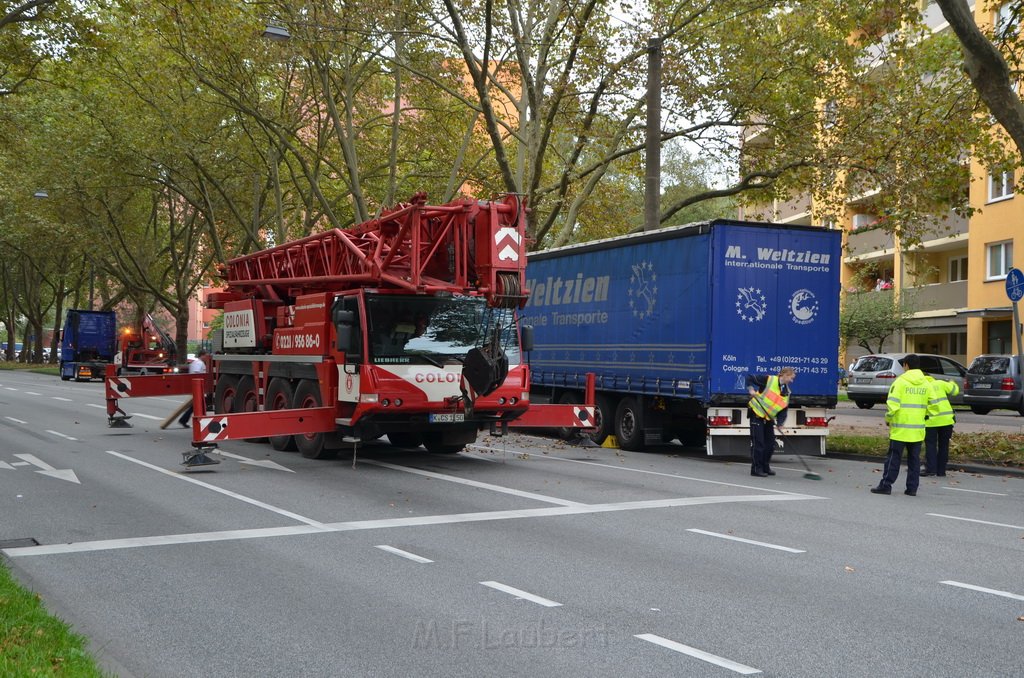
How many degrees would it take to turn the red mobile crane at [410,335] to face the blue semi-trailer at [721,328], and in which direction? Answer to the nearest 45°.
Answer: approximately 45° to its left

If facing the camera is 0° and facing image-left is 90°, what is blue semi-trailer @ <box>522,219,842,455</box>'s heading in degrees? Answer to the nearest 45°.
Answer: approximately 135°

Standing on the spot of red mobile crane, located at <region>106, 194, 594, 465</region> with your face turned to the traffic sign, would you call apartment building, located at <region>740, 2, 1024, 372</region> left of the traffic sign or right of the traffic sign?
left

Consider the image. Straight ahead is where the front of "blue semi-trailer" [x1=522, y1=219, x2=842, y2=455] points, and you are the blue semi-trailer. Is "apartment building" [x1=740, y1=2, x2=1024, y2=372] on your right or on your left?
on your right

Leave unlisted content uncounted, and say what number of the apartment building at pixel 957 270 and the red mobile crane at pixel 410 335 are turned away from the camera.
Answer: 0

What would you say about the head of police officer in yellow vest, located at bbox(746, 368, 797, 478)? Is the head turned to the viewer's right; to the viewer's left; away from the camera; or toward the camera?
to the viewer's right

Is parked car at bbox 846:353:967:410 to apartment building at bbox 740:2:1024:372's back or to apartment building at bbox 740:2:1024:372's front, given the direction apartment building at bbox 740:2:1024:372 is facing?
to the front

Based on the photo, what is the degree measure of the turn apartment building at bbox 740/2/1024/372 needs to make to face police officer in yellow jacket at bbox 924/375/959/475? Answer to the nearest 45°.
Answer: approximately 45° to its left

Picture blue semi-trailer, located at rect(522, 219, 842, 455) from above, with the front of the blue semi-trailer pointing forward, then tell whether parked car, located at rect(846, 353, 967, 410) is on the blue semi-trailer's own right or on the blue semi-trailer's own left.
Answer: on the blue semi-trailer's own right

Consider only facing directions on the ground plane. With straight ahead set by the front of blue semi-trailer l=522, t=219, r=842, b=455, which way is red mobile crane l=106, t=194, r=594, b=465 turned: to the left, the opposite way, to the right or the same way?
the opposite way

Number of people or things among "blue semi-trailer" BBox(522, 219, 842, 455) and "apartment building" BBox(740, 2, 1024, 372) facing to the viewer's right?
0

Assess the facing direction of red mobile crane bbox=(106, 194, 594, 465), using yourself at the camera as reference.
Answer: facing the viewer and to the right of the viewer

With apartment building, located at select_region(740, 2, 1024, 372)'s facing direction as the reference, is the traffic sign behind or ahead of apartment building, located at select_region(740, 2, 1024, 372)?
ahead

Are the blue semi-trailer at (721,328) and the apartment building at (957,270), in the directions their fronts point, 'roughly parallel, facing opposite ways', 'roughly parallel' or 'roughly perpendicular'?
roughly perpendicular
